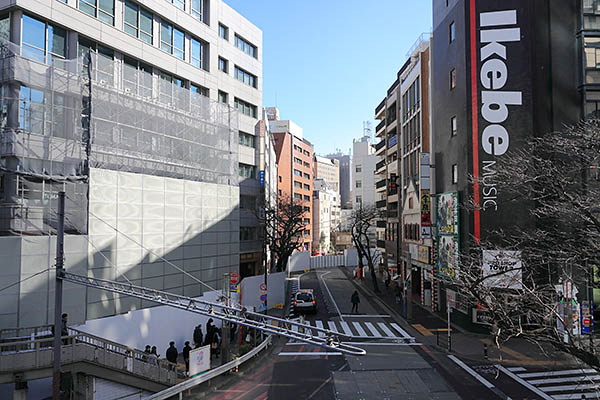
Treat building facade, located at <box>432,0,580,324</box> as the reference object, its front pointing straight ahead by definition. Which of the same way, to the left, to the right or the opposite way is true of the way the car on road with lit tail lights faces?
to the right

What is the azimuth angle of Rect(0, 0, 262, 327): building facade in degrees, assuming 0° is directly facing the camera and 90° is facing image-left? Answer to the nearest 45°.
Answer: approximately 315°

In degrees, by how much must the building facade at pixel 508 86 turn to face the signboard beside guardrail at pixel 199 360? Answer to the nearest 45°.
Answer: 0° — it already faces it

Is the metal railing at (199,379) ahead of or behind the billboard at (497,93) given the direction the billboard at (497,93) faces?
ahead

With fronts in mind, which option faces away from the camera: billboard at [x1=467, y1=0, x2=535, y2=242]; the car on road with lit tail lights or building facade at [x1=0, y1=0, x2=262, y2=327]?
the car on road with lit tail lights

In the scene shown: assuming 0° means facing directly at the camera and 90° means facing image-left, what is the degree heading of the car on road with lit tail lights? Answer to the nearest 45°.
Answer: approximately 180°

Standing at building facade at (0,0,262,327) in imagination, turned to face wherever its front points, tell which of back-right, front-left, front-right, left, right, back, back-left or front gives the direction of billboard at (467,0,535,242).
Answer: front-left

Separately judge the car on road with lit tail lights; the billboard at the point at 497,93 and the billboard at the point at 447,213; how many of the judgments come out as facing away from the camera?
1

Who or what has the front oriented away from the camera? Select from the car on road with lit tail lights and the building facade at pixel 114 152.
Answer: the car on road with lit tail lights

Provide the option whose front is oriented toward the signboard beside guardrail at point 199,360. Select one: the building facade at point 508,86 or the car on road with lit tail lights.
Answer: the building facade

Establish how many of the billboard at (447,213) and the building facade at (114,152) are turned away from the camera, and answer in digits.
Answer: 0

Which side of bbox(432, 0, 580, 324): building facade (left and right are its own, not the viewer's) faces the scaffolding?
front
